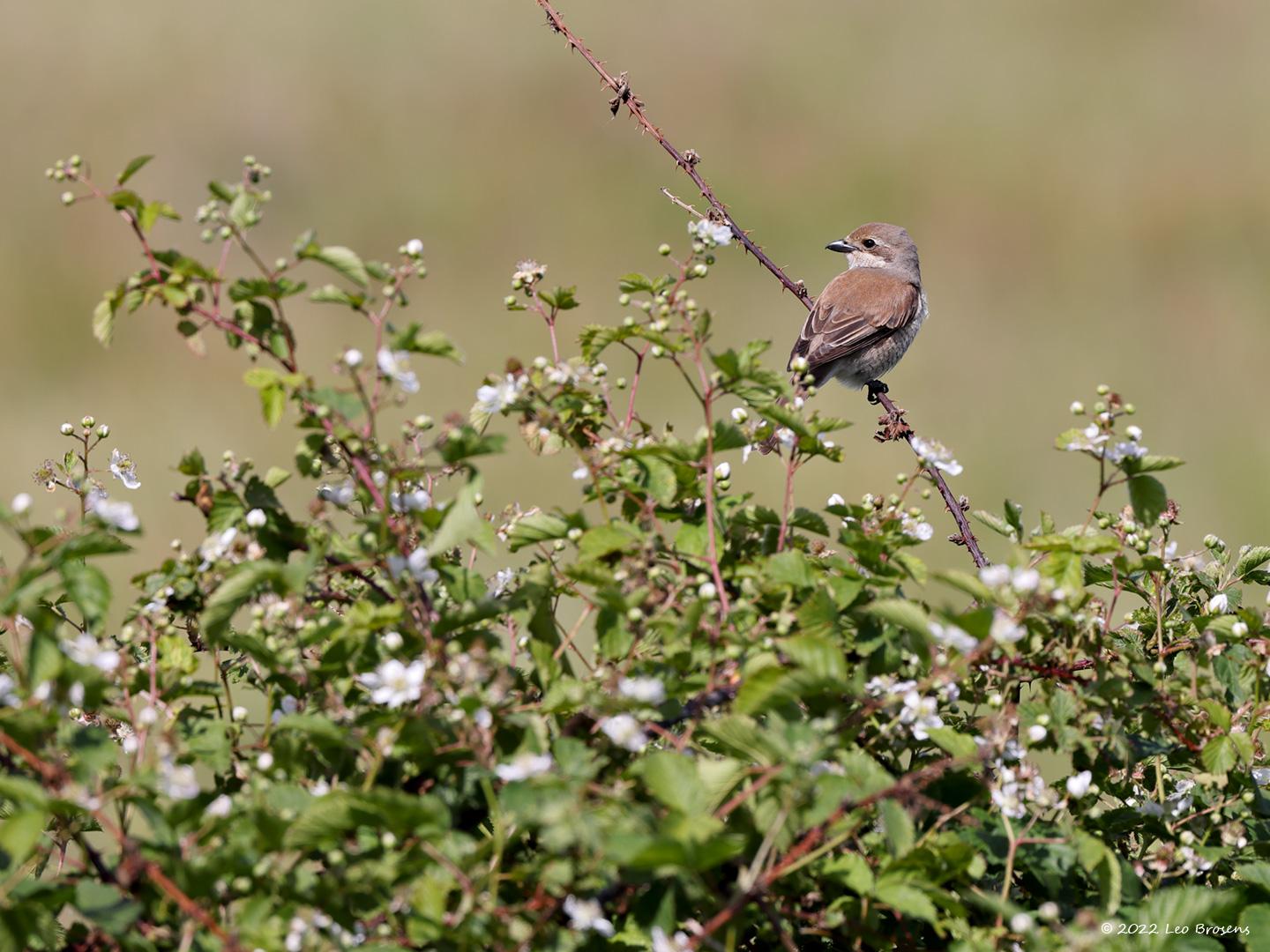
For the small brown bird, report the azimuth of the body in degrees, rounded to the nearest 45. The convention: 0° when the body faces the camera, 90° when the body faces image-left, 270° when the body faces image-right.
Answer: approximately 225°
